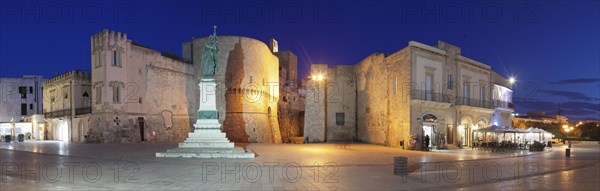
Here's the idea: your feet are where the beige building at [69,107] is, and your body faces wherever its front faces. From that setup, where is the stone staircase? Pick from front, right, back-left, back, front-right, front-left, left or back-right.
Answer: front-left

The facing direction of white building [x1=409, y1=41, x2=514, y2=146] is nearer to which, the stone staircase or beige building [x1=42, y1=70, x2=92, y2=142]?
the stone staircase

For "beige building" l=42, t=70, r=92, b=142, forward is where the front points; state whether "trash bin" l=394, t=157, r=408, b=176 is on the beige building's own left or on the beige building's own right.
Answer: on the beige building's own left

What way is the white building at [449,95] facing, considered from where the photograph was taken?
facing the viewer and to the right of the viewer

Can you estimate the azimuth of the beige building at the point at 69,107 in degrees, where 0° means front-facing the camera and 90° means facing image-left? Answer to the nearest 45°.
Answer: approximately 45°

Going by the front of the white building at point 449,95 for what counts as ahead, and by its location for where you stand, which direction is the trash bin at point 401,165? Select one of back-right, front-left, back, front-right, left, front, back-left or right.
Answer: front-right

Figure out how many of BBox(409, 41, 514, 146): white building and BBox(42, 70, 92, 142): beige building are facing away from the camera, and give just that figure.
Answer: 0

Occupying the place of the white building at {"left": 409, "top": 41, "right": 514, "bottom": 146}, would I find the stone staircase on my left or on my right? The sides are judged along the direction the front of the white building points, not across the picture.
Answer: on my right
